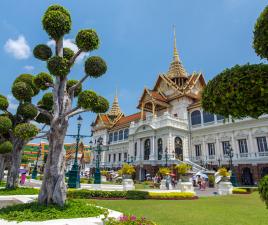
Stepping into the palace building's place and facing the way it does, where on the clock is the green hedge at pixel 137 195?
The green hedge is roughly at 11 o'clock from the palace building.

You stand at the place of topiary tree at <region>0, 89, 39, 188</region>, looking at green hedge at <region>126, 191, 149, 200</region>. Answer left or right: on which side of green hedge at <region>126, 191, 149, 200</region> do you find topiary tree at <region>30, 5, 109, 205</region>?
right

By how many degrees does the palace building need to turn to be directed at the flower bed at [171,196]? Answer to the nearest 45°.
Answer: approximately 45° to its left

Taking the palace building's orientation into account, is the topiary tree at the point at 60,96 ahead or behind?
ahead

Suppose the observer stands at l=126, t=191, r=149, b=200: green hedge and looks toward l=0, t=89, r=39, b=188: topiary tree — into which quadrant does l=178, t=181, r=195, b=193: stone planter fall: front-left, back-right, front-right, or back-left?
back-right

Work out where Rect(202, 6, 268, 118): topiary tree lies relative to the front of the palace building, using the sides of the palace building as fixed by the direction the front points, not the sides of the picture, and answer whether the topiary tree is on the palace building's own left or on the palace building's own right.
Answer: on the palace building's own left

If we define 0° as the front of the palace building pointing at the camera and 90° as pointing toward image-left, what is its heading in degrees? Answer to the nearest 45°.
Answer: approximately 45°

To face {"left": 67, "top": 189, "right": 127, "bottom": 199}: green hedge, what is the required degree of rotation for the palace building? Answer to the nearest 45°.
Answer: approximately 45° to its left
